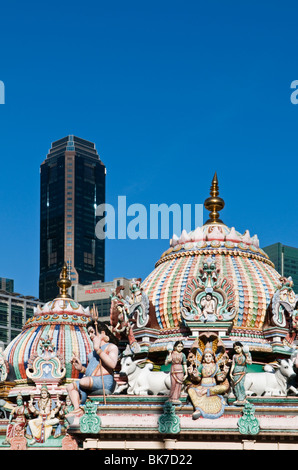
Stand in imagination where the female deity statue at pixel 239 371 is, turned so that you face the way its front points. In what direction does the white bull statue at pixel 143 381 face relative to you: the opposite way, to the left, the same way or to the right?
to the right

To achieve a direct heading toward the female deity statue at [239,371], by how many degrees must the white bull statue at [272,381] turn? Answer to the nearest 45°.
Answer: approximately 135° to its right

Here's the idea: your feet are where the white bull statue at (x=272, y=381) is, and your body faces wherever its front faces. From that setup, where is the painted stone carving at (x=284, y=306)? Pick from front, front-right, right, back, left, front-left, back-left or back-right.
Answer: left

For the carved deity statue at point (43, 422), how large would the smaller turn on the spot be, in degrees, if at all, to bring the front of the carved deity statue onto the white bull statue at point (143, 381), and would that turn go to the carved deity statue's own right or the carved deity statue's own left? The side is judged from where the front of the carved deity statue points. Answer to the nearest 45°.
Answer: approximately 45° to the carved deity statue's own left

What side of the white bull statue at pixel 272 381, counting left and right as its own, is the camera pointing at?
right

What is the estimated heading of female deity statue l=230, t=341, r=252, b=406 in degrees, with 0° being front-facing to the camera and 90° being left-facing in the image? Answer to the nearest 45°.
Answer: approximately 0°

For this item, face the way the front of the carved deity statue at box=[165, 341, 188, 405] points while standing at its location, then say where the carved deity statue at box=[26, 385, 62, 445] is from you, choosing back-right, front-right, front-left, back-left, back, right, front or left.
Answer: back-right

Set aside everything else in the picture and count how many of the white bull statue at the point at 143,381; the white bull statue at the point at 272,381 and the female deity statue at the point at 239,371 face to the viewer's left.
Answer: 1

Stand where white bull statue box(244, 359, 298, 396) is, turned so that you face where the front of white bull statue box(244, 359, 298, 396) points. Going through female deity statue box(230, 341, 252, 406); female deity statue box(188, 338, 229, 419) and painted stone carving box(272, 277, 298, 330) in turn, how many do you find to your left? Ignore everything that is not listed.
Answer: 1

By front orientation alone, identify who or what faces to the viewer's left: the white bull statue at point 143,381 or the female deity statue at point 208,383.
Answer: the white bull statue

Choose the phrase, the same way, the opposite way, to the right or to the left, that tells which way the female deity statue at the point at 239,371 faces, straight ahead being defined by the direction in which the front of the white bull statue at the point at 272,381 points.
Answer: to the right

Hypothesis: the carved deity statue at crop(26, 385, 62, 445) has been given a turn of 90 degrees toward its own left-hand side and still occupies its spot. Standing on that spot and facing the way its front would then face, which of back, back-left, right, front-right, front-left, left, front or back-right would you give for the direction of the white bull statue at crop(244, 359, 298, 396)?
front-right

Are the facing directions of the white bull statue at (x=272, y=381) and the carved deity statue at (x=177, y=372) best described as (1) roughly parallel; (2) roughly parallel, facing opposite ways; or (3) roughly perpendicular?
roughly perpendicular
